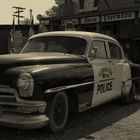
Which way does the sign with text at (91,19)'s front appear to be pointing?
toward the camera

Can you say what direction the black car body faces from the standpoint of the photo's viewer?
facing the viewer and to the left of the viewer

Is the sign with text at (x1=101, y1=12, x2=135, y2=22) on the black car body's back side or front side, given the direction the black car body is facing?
on the back side

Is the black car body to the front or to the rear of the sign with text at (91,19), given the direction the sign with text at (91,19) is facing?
to the front

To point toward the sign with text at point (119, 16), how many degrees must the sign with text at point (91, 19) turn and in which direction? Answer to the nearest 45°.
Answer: approximately 45° to its left
